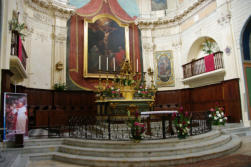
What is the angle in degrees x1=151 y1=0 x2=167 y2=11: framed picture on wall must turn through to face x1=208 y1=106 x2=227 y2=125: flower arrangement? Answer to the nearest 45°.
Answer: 0° — it already faces it

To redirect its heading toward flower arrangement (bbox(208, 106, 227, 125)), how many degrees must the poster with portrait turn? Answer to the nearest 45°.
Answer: approximately 90° to its left

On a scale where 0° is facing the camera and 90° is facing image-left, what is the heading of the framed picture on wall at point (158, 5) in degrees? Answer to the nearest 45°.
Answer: approximately 0°

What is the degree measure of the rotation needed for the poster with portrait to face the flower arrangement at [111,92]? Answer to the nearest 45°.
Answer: approximately 135° to its left

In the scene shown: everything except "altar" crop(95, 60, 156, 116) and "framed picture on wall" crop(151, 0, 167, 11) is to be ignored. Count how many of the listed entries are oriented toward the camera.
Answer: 2
